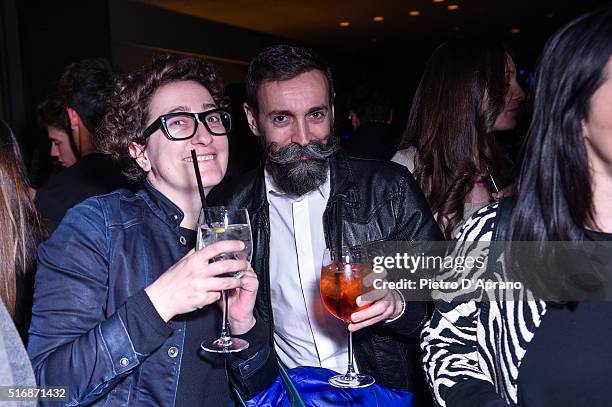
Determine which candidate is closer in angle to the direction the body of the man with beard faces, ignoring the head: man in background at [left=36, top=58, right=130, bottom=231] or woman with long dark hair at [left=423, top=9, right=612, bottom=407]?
the woman with long dark hair

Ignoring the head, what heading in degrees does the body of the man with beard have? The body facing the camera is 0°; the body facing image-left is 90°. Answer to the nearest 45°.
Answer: approximately 0°

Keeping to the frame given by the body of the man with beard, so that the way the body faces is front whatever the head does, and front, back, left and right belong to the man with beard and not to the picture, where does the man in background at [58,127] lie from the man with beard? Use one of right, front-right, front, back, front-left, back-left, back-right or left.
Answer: back-right

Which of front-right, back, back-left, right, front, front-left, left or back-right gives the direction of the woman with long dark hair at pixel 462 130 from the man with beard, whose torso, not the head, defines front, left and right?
back-left

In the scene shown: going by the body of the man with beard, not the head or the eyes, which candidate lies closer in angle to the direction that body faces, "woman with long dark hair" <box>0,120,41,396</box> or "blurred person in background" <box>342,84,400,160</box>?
the woman with long dark hair

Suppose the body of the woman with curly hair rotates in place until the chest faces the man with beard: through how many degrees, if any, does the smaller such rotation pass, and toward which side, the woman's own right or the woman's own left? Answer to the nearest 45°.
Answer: approximately 90° to the woman's own left

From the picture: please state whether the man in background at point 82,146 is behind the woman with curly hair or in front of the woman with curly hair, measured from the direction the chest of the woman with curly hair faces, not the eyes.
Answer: behind

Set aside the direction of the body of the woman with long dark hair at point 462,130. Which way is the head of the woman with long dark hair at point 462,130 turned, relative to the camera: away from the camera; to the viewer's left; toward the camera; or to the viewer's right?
to the viewer's right
